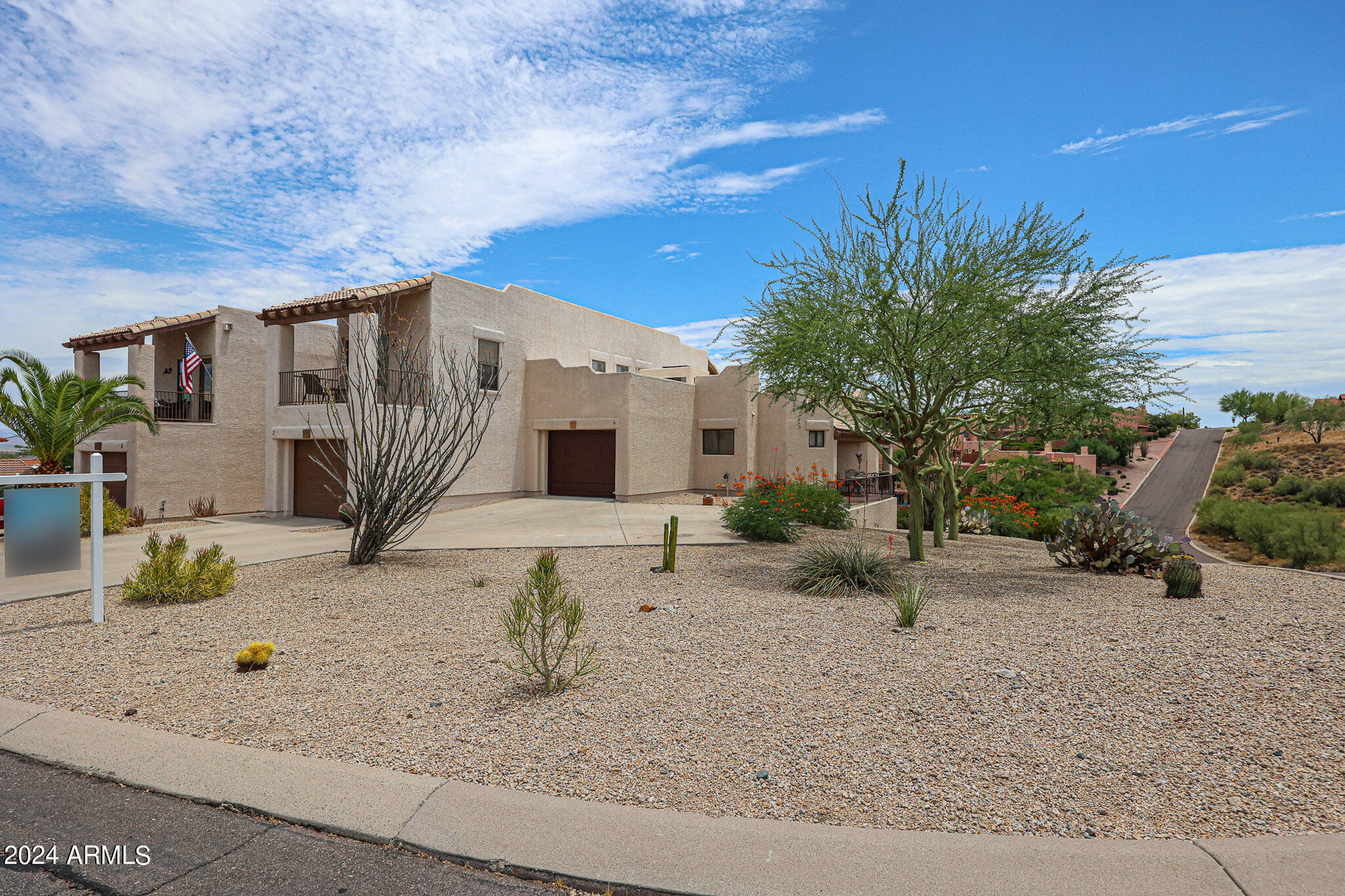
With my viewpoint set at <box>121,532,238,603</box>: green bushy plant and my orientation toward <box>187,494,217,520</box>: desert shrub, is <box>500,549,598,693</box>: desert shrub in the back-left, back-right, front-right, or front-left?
back-right

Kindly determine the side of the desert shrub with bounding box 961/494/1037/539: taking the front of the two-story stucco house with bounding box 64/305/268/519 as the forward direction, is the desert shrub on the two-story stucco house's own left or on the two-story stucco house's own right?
on the two-story stucco house's own left

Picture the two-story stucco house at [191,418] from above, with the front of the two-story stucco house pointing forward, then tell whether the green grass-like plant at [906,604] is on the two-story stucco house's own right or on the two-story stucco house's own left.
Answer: on the two-story stucco house's own left

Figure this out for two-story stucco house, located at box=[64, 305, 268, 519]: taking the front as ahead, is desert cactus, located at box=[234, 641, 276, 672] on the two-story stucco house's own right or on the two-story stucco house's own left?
on the two-story stucco house's own left

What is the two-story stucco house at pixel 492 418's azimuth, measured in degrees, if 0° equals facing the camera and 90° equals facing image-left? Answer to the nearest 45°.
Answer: approximately 45°

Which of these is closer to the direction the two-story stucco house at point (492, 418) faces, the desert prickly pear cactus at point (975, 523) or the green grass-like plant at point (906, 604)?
the green grass-like plant

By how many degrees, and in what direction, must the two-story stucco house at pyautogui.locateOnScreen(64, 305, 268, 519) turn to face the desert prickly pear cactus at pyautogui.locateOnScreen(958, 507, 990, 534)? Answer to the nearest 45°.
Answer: approximately 90° to its left

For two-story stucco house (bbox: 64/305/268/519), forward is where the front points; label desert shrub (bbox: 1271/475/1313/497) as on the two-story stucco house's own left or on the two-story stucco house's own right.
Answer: on the two-story stucco house's own left

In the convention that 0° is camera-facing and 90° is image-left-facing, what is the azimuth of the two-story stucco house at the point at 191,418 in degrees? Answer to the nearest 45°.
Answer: approximately 45°

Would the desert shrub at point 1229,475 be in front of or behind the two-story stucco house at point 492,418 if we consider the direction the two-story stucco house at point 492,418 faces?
behind

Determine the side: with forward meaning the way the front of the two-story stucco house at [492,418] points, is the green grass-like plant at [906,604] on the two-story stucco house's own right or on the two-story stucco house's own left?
on the two-story stucco house's own left

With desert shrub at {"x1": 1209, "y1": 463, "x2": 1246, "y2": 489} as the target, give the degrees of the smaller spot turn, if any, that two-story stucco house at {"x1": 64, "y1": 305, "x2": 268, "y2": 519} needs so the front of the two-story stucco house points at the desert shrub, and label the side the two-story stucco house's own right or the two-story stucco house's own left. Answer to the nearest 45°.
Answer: approximately 135° to the two-story stucco house's own left

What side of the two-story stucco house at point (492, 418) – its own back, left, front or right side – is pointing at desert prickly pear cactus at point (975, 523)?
left
